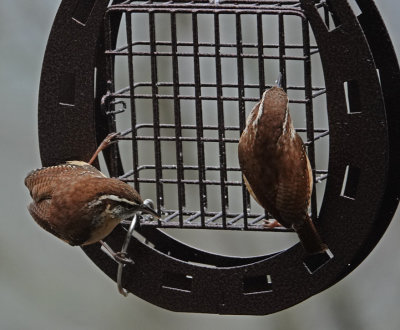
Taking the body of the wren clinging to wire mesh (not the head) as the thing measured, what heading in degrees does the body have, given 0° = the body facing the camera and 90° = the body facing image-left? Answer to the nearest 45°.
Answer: approximately 180°

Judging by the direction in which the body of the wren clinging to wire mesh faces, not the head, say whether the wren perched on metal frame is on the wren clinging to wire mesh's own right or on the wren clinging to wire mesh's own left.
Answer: on the wren clinging to wire mesh's own left
